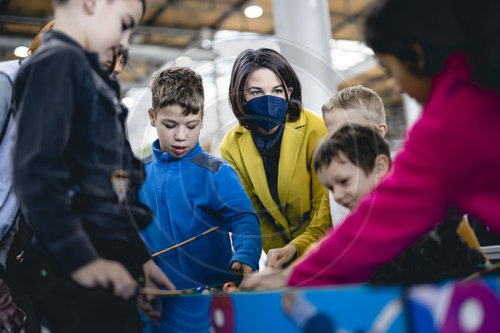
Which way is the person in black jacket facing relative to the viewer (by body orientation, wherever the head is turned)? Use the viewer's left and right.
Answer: facing to the right of the viewer

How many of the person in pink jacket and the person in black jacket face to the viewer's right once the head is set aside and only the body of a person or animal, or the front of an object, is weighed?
1

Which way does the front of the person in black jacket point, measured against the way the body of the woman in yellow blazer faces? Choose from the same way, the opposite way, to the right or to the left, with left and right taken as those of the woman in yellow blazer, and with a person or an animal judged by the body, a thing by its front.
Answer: to the left

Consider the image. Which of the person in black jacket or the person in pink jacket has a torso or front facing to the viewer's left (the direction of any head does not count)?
the person in pink jacket

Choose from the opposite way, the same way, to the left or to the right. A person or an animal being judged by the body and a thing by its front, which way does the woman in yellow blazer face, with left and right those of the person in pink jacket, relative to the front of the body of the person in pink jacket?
to the left

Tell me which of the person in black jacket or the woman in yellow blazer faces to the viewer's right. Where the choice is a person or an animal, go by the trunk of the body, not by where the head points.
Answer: the person in black jacket

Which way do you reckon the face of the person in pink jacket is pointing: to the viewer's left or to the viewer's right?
to the viewer's left

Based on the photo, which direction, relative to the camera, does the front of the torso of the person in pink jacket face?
to the viewer's left

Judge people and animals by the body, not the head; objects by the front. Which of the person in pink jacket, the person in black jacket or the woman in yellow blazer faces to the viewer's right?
the person in black jacket

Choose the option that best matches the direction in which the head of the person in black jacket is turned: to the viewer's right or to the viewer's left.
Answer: to the viewer's right
